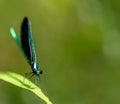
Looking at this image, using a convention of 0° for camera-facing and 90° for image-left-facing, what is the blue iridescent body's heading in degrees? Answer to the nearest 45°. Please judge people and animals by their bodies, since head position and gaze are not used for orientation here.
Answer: approximately 270°
